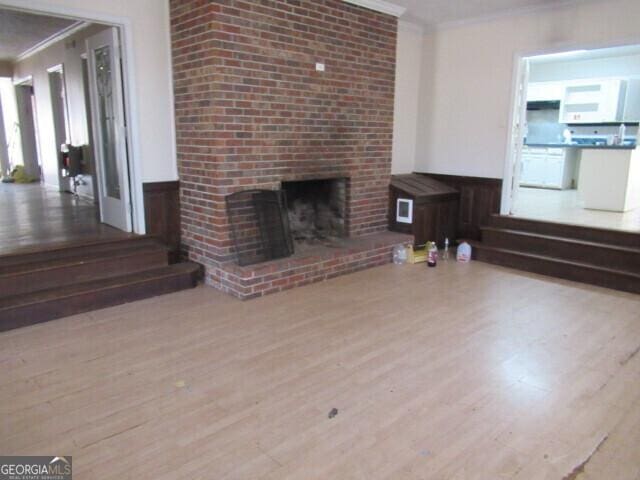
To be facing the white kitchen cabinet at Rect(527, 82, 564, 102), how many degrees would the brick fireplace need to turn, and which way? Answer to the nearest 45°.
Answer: approximately 90° to its left

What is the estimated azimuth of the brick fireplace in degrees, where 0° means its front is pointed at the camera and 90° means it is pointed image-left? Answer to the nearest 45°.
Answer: approximately 315°

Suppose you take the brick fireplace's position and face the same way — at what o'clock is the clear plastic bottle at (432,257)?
The clear plastic bottle is roughly at 10 o'clock from the brick fireplace.

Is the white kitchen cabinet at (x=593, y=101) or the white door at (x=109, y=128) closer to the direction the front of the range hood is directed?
the white door

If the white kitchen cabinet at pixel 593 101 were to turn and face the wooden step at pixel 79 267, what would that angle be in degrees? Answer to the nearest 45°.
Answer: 0° — it already faces it

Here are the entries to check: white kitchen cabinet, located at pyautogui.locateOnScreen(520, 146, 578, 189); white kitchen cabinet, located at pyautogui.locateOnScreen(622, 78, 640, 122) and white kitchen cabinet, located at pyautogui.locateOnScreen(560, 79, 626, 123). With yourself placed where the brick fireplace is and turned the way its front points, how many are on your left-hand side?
3

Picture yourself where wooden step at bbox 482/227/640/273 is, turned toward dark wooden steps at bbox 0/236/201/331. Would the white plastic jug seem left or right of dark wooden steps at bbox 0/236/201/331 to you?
right

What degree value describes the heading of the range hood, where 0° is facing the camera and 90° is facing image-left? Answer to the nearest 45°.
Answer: approximately 0°

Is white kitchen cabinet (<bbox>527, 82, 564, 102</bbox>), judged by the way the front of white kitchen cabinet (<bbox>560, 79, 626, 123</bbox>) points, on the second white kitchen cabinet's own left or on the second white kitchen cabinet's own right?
on the second white kitchen cabinet's own right

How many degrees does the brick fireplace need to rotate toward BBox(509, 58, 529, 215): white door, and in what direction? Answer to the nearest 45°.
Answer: approximately 45° to its left
